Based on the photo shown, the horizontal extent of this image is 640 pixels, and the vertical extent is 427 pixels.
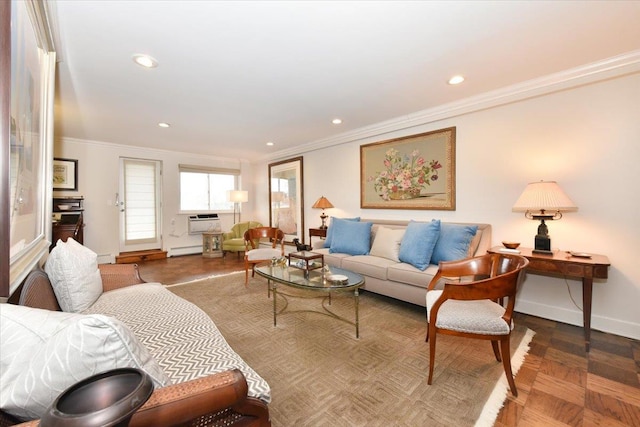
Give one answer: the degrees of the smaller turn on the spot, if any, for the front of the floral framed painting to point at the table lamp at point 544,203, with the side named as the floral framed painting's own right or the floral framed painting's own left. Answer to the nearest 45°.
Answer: approximately 90° to the floral framed painting's own left

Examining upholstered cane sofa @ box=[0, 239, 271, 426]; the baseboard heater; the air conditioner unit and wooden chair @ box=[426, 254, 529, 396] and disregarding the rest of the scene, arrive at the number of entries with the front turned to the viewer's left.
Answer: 1

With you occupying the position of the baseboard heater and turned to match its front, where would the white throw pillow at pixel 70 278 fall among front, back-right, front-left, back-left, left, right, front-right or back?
front

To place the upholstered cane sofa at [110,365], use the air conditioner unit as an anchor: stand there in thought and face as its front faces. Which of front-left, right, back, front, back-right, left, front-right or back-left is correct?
front

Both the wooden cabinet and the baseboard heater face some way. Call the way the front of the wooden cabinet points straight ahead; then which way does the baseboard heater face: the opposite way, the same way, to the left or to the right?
the same way

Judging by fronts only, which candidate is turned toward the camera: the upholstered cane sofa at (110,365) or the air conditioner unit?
the air conditioner unit

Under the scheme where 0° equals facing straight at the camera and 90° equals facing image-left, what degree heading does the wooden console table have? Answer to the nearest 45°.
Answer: approximately 45°

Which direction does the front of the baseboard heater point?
toward the camera

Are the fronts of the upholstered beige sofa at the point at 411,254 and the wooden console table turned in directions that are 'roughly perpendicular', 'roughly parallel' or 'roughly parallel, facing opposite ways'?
roughly parallel

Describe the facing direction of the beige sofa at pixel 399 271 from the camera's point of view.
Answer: facing the viewer and to the left of the viewer

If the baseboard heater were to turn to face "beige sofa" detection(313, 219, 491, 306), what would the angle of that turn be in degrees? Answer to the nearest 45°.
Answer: approximately 45° to its left

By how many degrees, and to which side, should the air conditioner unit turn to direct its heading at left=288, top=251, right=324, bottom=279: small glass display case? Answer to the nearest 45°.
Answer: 0° — it already faces it

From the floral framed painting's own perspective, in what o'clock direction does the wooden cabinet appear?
The wooden cabinet is roughly at 1 o'clock from the floral framed painting.

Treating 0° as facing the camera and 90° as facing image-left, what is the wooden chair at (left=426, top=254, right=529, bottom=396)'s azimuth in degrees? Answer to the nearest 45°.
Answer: approximately 90°

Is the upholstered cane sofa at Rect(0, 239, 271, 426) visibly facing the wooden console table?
yes

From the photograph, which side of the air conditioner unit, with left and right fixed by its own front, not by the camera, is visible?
front

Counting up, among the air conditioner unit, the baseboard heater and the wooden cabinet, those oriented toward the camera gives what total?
3

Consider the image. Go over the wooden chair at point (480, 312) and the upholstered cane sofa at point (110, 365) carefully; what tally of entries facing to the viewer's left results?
1

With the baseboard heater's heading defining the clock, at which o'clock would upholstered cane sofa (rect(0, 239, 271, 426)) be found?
The upholstered cane sofa is roughly at 12 o'clock from the baseboard heater.
